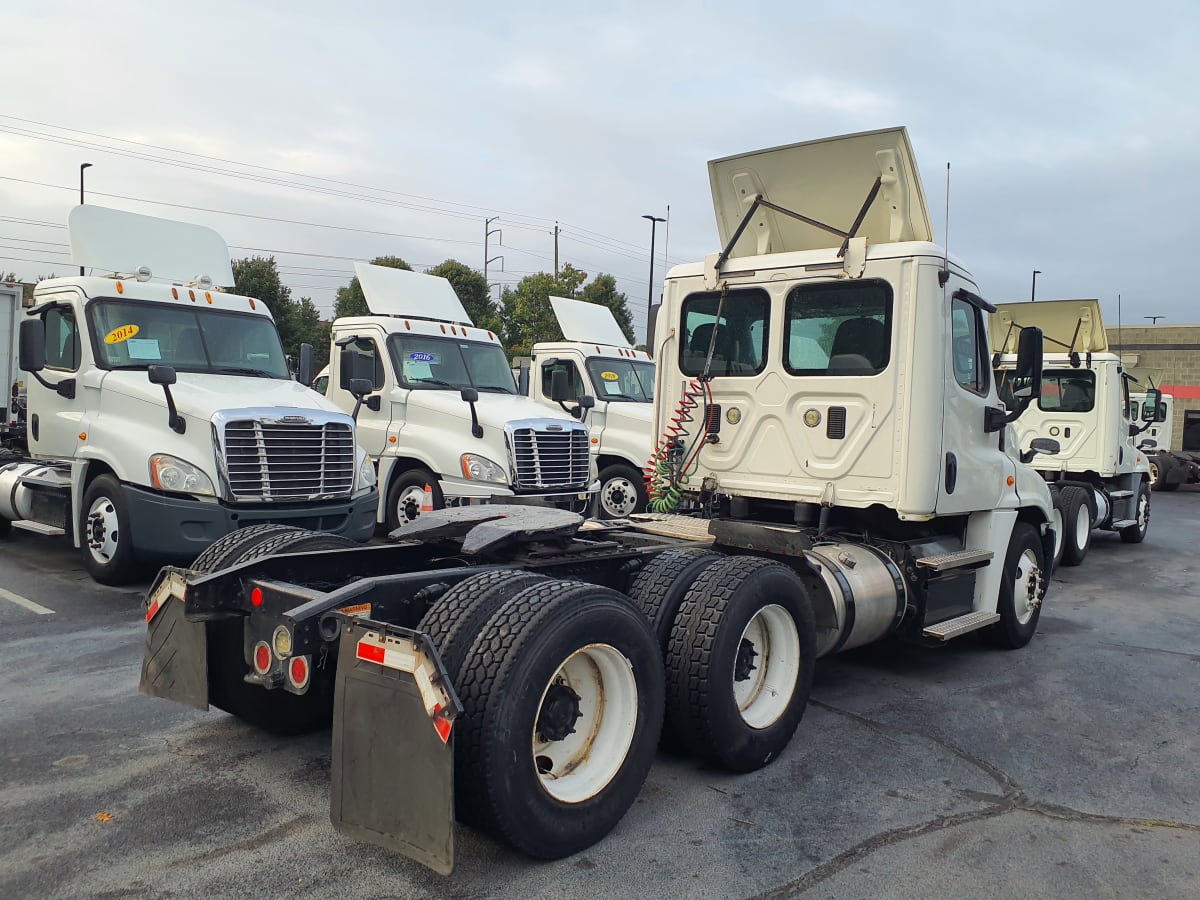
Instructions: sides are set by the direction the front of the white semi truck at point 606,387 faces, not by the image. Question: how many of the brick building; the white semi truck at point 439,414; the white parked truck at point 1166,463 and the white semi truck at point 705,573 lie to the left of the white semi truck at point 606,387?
2

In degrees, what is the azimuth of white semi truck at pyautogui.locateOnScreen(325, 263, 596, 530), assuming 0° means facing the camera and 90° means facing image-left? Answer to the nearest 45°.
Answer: approximately 315°

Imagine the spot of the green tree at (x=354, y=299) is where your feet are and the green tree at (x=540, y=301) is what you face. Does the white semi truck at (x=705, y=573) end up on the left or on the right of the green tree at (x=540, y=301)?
right

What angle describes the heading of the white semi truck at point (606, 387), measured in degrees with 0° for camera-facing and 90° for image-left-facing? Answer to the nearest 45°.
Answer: approximately 315°

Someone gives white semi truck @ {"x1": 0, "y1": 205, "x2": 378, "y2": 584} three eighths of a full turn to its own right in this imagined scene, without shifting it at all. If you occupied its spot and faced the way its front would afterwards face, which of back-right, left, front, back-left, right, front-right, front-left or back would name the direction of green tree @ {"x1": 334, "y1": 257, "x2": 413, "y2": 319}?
right

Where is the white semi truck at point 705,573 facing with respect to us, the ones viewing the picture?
facing away from the viewer and to the right of the viewer

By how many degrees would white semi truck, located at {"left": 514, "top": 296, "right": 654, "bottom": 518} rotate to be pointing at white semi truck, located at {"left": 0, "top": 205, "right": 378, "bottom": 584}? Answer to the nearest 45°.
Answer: approximately 90° to its right

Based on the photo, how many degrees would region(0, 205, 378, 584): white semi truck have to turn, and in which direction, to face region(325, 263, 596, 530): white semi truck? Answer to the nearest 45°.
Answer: approximately 90° to its left

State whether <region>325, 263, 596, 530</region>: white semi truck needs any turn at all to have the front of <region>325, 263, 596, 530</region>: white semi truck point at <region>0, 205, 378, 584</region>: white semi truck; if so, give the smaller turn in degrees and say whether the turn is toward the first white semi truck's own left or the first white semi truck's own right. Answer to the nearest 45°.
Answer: approximately 90° to the first white semi truck's own right

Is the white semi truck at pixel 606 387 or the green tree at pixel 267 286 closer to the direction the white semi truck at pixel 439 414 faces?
the white semi truck

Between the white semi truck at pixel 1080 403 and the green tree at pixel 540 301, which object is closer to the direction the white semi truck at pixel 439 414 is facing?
the white semi truck
